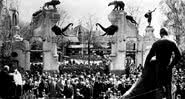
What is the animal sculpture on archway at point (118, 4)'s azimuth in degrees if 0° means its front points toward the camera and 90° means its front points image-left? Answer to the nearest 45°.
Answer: approximately 90°

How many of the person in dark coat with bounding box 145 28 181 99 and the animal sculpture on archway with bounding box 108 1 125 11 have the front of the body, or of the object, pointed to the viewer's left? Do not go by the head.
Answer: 1

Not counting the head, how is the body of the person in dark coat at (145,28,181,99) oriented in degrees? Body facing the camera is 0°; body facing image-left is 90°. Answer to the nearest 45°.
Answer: approximately 180°

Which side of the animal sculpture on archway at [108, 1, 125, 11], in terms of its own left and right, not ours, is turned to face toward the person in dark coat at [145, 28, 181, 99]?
left

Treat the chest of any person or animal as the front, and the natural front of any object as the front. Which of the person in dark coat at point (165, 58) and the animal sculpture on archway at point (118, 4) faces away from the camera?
the person in dark coat

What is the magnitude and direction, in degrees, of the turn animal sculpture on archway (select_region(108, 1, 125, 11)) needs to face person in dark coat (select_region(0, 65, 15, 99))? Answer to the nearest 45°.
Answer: approximately 90° to its left

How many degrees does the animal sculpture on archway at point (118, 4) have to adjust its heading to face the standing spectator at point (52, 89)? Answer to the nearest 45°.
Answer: approximately 90° to its left

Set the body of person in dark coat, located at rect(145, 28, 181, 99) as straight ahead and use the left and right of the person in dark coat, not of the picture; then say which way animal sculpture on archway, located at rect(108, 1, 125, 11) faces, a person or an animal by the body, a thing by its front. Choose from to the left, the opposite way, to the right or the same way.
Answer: to the left
